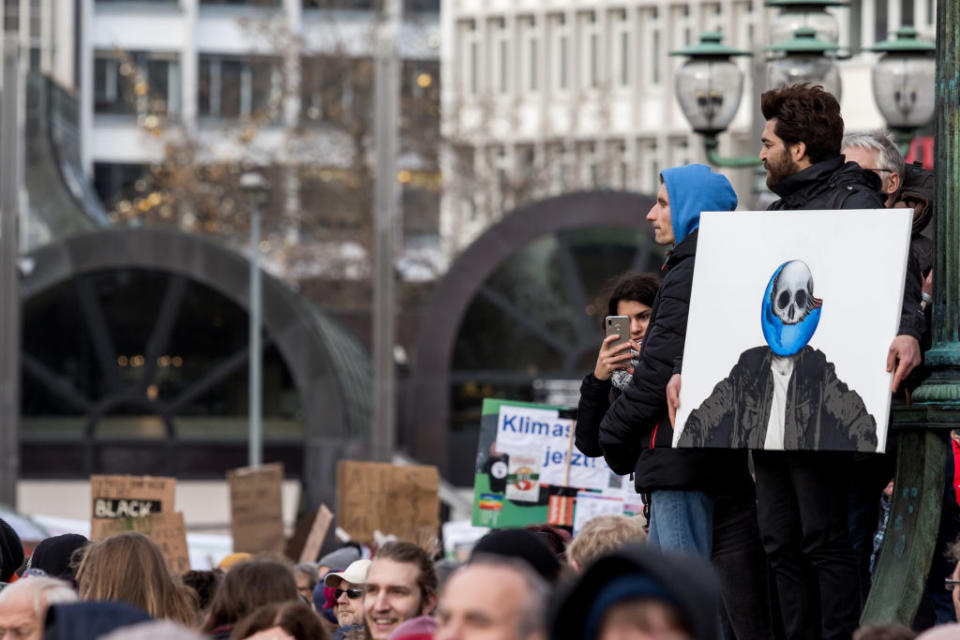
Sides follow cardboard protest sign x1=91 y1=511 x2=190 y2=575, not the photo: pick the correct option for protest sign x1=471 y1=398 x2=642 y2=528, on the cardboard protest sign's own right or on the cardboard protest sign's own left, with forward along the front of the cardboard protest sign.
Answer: on the cardboard protest sign's own left

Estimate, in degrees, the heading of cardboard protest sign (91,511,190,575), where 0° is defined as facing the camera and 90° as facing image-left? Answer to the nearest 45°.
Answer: approximately 0°

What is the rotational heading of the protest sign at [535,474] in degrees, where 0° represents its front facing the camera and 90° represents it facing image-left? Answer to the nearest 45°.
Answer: approximately 0°

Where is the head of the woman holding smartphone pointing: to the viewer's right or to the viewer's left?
to the viewer's left

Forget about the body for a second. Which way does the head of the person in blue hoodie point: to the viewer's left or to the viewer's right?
to the viewer's left
